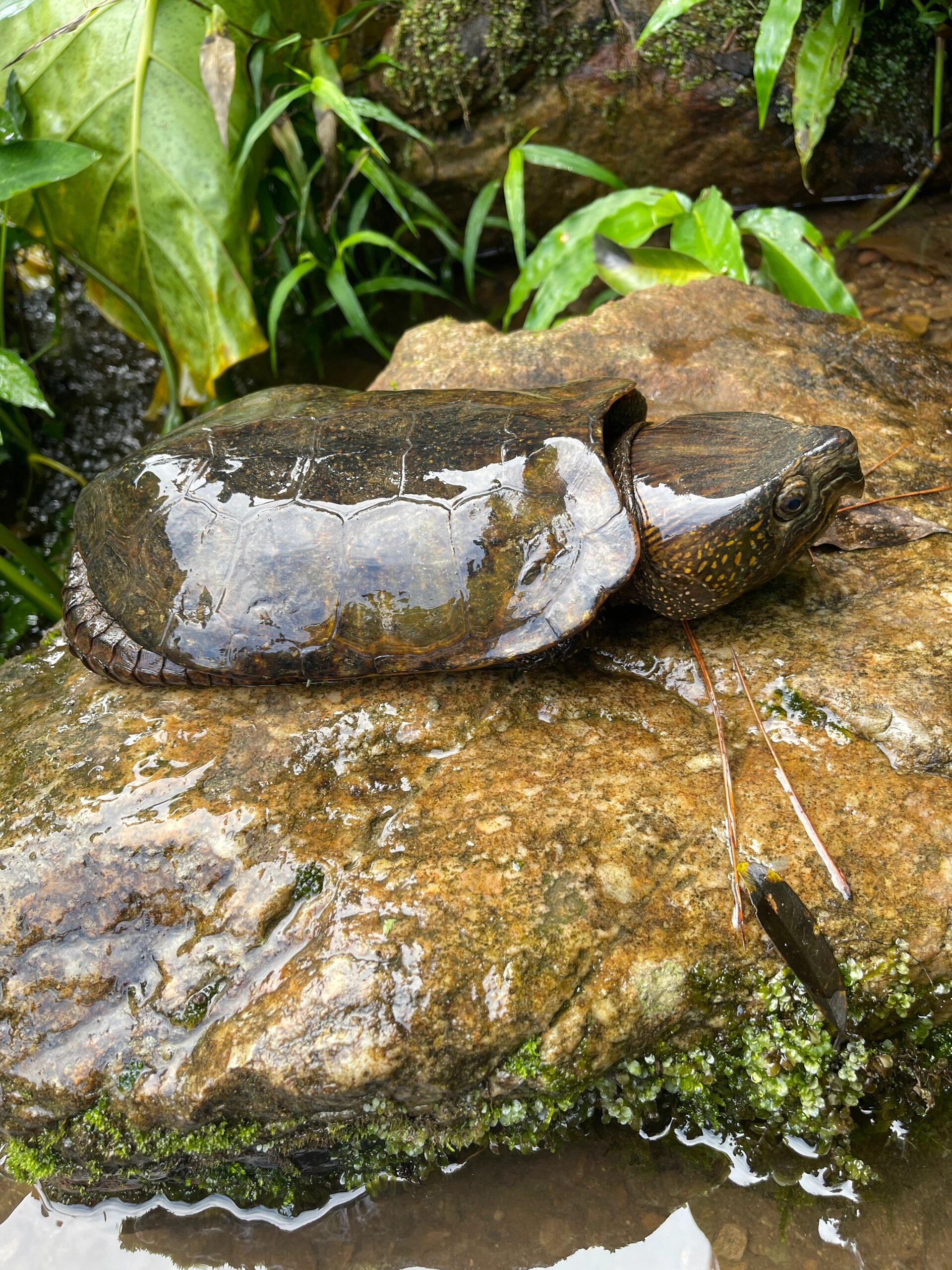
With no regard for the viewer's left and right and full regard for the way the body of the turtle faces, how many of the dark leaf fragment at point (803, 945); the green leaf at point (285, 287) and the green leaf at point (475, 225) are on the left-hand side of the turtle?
2

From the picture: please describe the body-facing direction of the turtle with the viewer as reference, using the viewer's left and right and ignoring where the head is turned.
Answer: facing to the right of the viewer

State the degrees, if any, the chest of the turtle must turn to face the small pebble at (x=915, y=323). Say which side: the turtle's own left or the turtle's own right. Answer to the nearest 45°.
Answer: approximately 45° to the turtle's own left

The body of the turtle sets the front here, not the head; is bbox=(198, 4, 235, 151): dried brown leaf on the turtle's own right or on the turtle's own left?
on the turtle's own left

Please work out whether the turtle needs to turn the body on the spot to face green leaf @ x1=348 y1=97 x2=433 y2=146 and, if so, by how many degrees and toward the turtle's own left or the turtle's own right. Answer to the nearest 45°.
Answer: approximately 90° to the turtle's own left

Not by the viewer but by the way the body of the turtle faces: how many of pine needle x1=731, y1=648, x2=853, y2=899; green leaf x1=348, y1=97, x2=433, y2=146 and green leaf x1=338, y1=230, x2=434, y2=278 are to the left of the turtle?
2

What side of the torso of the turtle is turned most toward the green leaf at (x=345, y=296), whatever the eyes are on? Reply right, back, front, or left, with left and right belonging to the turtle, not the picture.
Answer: left

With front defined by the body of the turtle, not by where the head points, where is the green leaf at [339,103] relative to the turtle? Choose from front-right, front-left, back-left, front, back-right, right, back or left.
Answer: left

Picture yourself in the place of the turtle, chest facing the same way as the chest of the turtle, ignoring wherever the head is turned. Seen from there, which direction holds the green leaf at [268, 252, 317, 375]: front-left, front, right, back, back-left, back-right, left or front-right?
left

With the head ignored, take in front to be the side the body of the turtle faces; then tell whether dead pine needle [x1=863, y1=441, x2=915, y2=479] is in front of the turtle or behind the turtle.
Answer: in front

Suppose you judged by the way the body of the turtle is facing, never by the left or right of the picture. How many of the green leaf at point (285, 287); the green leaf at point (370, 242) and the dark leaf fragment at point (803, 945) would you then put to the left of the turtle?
2

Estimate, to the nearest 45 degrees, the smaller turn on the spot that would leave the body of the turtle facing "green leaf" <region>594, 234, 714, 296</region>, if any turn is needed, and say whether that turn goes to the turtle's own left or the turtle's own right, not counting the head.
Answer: approximately 45° to the turtle's own left

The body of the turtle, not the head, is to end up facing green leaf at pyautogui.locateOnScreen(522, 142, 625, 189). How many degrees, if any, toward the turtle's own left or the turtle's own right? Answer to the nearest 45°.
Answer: approximately 90° to the turtle's own left

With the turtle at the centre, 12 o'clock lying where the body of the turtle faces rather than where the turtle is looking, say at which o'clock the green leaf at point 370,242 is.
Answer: The green leaf is roughly at 9 o'clock from the turtle.

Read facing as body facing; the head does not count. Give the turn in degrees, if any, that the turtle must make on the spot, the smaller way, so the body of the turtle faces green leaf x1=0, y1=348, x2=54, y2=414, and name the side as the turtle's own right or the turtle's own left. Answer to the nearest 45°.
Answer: approximately 135° to the turtle's own left
